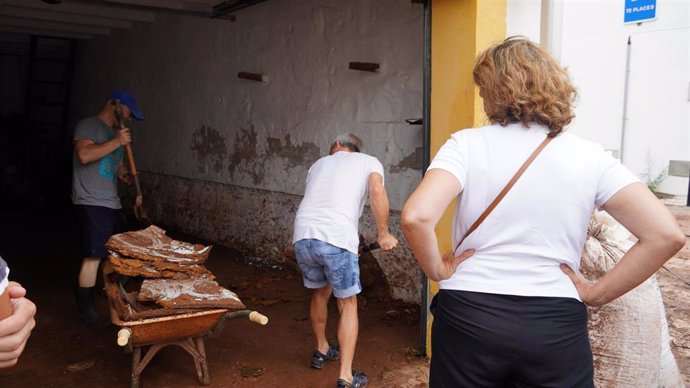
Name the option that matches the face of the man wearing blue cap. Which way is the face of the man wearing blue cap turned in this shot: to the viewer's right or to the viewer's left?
to the viewer's right

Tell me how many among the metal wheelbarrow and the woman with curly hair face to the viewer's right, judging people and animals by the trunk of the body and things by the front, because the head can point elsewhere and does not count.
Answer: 0

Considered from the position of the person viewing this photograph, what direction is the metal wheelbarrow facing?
facing away from the viewer and to the left of the viewer

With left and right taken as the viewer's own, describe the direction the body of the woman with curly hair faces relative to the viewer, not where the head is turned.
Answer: facing away from the viewer

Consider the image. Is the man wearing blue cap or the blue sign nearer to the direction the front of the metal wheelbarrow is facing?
the man wearing blue cap

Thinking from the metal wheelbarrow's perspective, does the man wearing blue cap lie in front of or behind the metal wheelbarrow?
in front

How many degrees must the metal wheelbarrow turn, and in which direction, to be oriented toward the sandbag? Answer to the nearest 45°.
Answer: approximately 180°

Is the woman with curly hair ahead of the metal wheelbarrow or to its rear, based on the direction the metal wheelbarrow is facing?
to the rear

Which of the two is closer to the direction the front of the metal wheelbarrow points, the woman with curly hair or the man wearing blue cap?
the man wearing blue cap

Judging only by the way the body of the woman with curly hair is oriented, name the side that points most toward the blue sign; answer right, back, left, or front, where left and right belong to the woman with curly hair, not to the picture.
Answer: front
